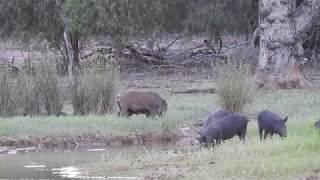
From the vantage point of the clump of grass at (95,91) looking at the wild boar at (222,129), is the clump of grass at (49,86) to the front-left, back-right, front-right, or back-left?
back-right

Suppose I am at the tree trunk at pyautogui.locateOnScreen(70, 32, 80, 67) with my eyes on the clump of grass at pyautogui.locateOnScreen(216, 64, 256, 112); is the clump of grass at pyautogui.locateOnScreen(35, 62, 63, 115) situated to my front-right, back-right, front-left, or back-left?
front-right

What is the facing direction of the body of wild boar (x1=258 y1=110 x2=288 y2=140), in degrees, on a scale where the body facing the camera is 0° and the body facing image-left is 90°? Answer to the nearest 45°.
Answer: approximately 270°
